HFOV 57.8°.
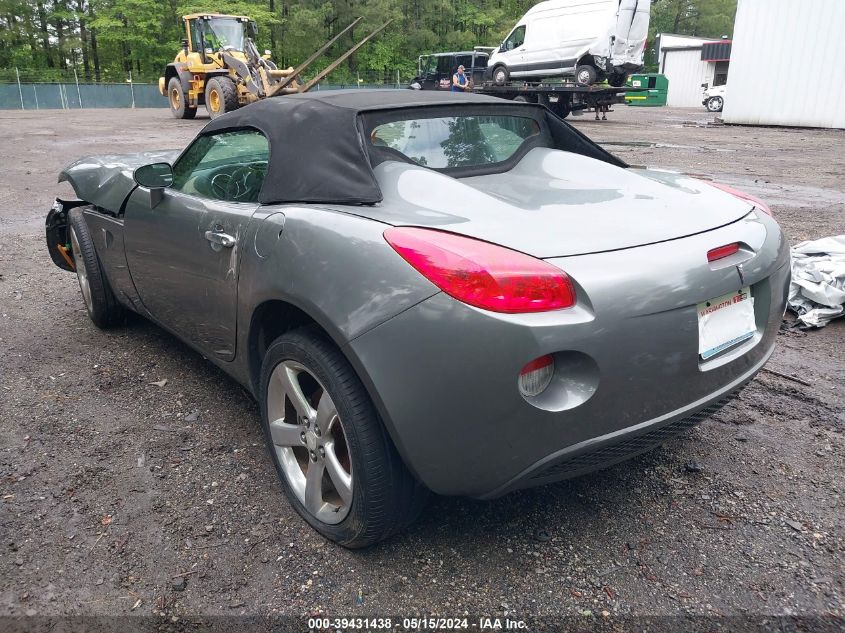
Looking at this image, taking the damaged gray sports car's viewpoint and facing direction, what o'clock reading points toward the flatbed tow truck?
The flatbed tow truck is roughly at 2 o'clock from the damaged gray sports car.

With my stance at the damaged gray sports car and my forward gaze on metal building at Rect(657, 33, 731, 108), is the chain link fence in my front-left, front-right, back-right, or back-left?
front-left

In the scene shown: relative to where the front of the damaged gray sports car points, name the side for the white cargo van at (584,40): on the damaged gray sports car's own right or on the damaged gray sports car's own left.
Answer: on the damaged gray sports car's own right

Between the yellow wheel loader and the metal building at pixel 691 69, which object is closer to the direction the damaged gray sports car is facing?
the yellow wheel loader

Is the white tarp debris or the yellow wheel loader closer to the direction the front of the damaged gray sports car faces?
the yellow wheel loader

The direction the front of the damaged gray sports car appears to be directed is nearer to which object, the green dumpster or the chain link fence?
the chain link fence

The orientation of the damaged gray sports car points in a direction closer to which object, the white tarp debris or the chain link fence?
the chain link fence

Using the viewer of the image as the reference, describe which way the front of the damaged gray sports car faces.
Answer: facing away from the viewer and to the left of the viewer

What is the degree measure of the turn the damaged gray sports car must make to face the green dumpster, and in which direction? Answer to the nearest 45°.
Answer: approximately 45° to its right

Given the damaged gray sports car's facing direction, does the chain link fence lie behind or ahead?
ahead

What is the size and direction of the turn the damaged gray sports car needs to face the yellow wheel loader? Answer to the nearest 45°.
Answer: approximately 45° to its right

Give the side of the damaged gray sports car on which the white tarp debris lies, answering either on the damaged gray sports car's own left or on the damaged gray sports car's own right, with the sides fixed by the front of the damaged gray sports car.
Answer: on the damaged gray sports car's own right

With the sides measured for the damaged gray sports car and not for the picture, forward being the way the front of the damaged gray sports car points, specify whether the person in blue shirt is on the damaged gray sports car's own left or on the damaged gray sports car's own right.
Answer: on the damaged gray sports car's own right

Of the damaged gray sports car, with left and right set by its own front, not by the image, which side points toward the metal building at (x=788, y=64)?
right

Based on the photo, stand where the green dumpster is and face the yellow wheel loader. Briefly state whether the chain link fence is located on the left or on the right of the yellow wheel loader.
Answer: right
